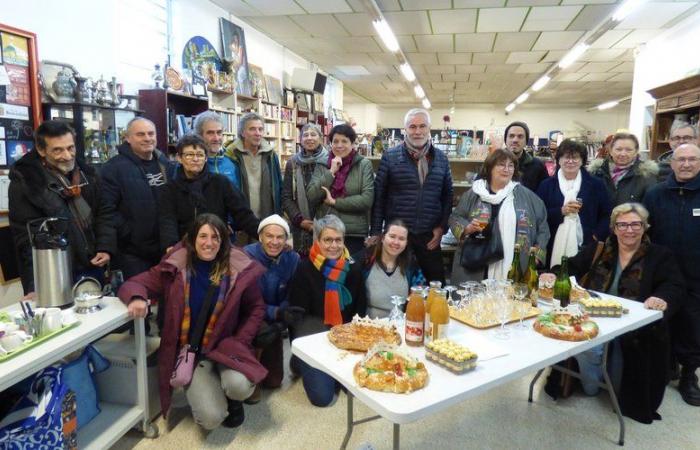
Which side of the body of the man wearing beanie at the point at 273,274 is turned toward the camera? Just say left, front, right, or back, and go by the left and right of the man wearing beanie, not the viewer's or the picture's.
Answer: front

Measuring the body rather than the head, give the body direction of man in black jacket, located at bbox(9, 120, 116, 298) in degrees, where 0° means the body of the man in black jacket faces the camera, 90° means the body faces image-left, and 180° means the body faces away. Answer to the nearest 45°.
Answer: approximately 315°

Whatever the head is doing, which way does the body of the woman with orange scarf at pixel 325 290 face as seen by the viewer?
toward the camera

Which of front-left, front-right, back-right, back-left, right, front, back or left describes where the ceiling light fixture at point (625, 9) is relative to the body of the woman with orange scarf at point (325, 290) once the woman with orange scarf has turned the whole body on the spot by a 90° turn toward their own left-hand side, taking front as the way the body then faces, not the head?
front-left

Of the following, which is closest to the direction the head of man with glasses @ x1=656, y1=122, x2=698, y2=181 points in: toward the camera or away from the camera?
toward the camera

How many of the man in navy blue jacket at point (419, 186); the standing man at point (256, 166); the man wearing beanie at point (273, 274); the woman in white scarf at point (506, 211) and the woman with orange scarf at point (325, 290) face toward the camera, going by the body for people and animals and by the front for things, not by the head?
5

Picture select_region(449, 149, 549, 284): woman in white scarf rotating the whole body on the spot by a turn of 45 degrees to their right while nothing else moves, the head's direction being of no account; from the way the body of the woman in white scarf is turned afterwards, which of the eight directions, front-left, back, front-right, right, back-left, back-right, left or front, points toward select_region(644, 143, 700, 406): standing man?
back-left

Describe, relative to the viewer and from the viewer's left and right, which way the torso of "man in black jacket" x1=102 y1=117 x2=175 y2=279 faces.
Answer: facing the viewer and to the right of the viewer

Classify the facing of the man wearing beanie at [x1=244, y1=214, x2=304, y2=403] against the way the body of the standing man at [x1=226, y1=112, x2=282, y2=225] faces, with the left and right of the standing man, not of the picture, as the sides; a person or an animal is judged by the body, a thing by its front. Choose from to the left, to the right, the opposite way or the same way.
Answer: the same way

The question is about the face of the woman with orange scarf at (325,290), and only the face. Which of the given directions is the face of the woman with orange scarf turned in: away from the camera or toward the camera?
toward the camera

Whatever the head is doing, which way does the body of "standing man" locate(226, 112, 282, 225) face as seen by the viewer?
toward the camera

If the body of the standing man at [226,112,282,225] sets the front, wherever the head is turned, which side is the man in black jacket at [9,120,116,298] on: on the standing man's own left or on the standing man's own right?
on the standing man's own right

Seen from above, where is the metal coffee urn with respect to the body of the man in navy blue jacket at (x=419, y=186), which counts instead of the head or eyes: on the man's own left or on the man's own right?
on the man's own right

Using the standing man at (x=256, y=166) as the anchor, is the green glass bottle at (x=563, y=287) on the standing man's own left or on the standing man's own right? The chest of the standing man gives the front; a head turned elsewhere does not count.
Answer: on the standing man's own left

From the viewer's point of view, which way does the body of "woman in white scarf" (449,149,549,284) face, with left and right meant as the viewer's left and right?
facing the viewer

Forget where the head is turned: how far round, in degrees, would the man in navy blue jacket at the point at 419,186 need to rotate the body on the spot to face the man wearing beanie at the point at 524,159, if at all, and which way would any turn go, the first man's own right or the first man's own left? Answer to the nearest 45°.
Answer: approximately 135° to the first man's own left

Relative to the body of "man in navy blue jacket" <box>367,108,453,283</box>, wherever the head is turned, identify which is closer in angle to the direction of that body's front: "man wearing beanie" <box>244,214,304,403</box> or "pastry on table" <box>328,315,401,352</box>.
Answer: the pastry on table

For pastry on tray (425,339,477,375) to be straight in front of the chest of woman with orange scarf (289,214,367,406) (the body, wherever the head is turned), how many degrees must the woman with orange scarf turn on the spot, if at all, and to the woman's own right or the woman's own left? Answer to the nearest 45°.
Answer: approximately 45° to the woman's own left

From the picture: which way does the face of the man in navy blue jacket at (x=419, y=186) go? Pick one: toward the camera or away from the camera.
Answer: toward the camera

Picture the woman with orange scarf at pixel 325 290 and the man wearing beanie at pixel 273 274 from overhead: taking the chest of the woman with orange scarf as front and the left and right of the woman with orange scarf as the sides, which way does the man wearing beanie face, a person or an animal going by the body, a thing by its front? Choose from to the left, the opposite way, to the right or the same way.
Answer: the same way

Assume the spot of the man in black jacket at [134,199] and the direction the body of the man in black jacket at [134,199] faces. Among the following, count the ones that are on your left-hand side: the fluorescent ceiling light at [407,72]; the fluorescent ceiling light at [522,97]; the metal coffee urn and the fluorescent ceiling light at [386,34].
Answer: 3
